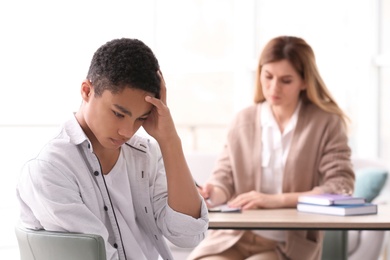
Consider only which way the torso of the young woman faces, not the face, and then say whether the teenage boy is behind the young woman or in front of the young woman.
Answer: in front

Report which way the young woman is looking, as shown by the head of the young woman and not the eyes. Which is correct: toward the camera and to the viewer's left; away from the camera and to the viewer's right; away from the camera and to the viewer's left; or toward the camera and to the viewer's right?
toward the camera and to the viewer's left

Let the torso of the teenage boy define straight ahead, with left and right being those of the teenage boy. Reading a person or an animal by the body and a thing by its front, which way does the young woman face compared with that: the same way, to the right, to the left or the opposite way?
to the right

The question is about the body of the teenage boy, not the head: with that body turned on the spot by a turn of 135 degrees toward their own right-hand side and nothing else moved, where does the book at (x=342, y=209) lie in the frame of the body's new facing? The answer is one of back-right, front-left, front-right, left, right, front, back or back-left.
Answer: back-right

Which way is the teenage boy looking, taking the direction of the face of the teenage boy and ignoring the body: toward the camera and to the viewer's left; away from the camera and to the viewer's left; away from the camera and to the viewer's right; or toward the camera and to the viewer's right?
toward the camera and to the viewer's right

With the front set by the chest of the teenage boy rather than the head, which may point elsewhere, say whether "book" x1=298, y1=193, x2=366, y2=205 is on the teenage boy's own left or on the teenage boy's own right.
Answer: on the teenage boy's own left

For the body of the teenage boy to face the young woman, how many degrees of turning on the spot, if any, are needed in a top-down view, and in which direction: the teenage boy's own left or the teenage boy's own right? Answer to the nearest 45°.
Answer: approximately 90° to the teenage boy's own left

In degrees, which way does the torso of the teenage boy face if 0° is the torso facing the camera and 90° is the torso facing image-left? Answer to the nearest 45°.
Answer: approximately 315°

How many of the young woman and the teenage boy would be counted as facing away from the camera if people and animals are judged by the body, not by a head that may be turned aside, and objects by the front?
0
